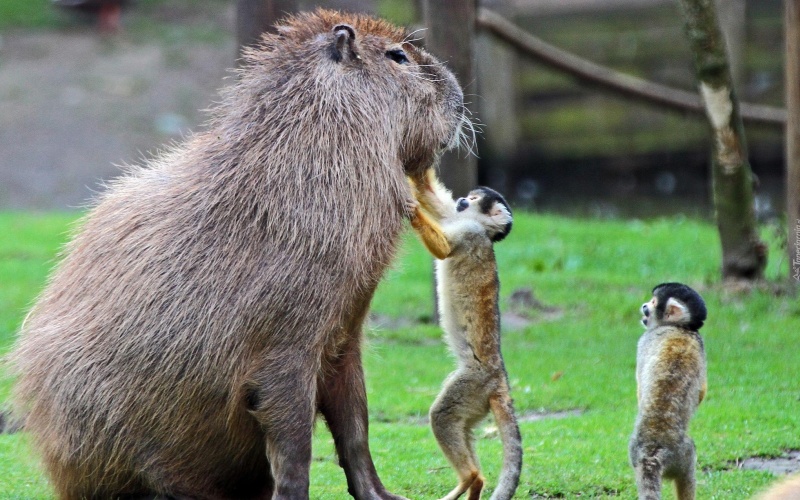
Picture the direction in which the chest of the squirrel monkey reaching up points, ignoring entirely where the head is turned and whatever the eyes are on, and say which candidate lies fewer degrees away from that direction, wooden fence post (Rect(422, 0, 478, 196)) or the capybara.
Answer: the capybara

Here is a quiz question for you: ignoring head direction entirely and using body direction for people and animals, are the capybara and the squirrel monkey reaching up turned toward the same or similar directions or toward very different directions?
very different directions

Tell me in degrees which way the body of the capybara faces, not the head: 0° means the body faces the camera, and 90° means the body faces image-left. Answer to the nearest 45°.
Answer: approximately 270°

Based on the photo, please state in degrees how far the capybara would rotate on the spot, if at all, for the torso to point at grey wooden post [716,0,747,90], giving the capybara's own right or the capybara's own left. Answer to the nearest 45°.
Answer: approximately 45° to the capybara's own left

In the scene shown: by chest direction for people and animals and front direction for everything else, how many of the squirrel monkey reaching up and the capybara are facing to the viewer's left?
1

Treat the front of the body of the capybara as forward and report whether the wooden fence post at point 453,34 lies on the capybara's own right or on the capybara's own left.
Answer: on the capybara's own left

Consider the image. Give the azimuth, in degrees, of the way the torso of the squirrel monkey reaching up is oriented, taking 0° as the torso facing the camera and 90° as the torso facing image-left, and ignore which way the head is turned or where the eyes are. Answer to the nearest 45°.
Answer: approximately 90°

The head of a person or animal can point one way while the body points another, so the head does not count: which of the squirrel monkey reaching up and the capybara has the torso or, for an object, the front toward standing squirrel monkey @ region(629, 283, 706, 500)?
the capybara

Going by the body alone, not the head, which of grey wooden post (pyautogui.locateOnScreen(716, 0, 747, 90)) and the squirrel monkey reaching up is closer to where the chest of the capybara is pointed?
the squirrel monkey reaching up
